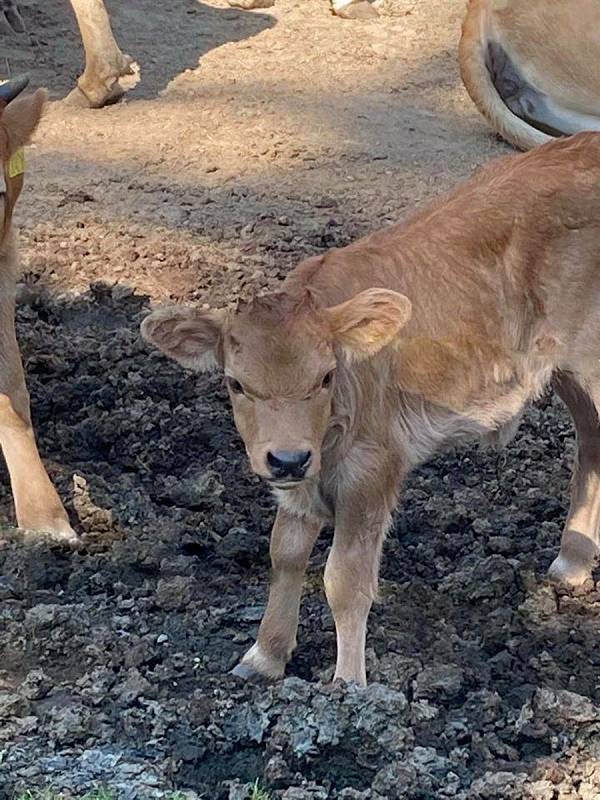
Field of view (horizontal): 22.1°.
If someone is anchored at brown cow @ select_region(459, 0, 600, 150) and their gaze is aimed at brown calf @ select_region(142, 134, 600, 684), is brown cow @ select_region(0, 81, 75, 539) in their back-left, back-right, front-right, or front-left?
front-right

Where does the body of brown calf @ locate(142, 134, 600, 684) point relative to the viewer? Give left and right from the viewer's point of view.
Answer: facing the viewer and to the left of the viewer

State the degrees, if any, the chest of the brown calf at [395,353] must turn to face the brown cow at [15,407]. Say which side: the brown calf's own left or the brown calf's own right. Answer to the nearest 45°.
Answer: approximately 90° to the brown calf's own right

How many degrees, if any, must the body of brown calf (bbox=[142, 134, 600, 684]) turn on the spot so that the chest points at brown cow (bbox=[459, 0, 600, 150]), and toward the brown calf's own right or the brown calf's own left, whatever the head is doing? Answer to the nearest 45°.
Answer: approximately 135° to the brown calf's own right

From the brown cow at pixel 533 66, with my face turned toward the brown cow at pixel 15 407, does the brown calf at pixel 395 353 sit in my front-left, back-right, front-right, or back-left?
front-left
